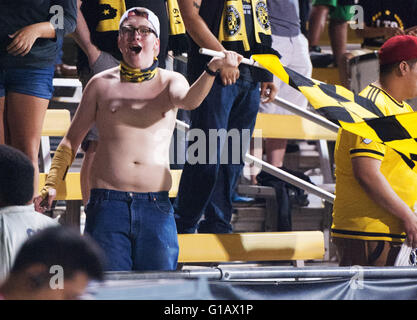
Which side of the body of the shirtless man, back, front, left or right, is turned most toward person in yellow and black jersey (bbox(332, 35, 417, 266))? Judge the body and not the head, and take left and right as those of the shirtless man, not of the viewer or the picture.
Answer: left

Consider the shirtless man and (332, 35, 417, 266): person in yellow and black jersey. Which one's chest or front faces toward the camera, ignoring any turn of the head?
the shirtless man

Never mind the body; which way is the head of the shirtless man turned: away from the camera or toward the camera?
toward the camera

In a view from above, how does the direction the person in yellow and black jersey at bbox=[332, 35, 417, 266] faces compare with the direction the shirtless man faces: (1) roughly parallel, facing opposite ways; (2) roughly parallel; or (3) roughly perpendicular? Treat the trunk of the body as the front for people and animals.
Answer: roughly perpendicular

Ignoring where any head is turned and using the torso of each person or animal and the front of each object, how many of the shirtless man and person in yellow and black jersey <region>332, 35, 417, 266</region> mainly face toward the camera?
1

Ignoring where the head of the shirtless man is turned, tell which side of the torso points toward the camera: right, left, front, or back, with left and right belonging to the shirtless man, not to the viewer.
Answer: front
